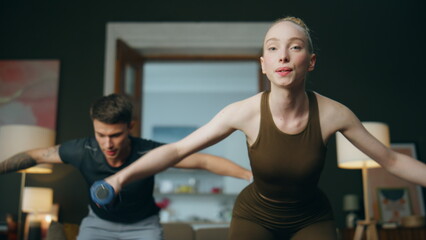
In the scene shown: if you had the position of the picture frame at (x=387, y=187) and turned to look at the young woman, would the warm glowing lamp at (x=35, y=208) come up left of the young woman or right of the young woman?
right

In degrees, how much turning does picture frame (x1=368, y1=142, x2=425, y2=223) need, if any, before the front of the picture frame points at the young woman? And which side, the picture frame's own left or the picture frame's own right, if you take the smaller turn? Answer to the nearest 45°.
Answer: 0° — it already faces them

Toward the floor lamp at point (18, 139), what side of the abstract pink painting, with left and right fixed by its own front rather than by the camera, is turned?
front

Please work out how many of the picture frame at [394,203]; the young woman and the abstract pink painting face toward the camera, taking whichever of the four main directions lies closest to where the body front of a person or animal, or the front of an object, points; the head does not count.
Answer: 3

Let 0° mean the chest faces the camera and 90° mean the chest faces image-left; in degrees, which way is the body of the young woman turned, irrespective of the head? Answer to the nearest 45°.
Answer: approximately 0°

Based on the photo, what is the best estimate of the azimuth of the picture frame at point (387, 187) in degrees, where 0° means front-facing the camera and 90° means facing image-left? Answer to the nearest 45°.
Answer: approximately 0°
